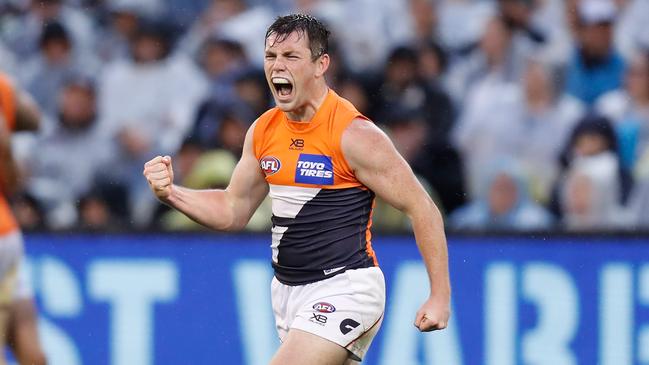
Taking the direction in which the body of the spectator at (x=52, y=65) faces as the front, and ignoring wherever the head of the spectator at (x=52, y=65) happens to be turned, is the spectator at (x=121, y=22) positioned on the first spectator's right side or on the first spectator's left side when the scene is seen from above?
on the first spectator's left side

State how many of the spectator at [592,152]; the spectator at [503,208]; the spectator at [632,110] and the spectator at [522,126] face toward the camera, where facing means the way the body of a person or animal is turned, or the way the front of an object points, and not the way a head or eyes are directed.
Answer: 4

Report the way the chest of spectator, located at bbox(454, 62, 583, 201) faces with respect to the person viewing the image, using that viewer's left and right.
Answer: facing the viewer

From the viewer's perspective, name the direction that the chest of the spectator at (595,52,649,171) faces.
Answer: toward the camera

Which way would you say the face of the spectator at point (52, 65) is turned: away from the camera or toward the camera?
toward the camera

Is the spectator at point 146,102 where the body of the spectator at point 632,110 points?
no

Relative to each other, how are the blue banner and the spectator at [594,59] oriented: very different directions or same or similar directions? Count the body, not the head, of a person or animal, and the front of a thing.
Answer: same or similar directions

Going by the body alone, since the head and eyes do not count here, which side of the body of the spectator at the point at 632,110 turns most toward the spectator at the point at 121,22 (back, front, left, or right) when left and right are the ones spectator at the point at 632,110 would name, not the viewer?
right

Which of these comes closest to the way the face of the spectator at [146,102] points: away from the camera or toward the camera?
toward the camera

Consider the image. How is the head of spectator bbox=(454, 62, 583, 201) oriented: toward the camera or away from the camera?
toward the camera

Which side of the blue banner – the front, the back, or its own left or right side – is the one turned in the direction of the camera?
front

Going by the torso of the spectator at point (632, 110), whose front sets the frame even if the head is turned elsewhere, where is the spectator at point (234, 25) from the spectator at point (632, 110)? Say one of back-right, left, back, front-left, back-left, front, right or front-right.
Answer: right

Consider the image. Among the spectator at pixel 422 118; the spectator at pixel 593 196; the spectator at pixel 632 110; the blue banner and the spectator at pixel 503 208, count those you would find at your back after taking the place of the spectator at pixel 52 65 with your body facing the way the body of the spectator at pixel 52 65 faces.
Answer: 0
